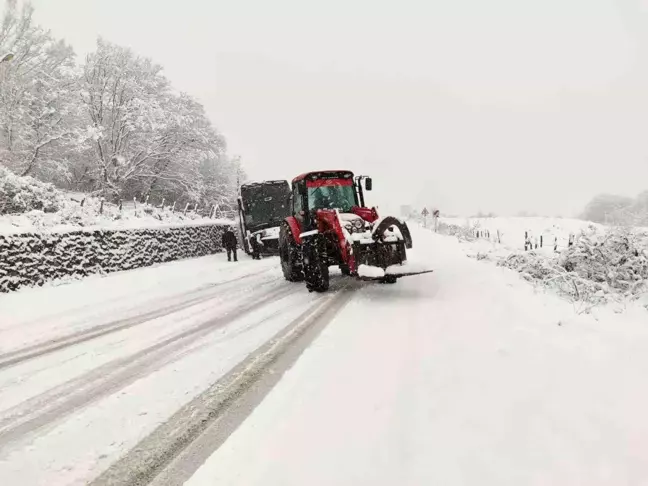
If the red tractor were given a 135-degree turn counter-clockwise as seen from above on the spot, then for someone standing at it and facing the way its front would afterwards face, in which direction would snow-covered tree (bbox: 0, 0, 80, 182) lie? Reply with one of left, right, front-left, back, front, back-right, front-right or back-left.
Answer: front-left

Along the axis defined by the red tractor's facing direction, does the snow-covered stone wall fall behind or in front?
behind

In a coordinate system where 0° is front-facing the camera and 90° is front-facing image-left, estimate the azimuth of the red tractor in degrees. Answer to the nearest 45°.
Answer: approximately 315°

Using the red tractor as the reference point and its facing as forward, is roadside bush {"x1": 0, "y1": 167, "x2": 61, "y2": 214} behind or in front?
behind

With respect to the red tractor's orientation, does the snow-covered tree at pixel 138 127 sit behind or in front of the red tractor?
behind
